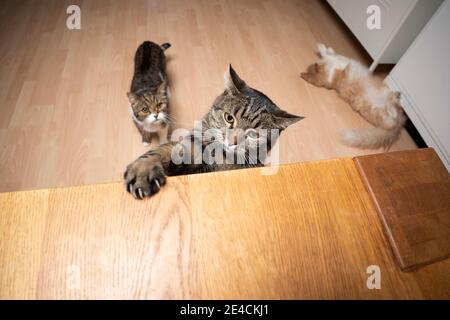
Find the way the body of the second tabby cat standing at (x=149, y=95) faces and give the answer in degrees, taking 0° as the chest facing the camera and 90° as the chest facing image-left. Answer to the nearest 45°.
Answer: approximately 0°

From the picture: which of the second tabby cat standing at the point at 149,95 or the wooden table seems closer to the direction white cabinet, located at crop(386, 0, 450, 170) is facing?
the second tabby cat standing

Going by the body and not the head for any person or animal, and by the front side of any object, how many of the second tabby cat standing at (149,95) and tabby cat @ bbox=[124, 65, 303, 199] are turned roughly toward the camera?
2

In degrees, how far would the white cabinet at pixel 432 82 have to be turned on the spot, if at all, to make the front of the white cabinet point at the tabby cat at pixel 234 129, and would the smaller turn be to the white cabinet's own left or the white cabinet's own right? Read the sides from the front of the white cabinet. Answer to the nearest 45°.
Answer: approximately 45° to the white cabinet's own left

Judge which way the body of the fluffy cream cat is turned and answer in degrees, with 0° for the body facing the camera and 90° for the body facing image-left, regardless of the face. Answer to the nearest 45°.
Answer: approximately 135°
